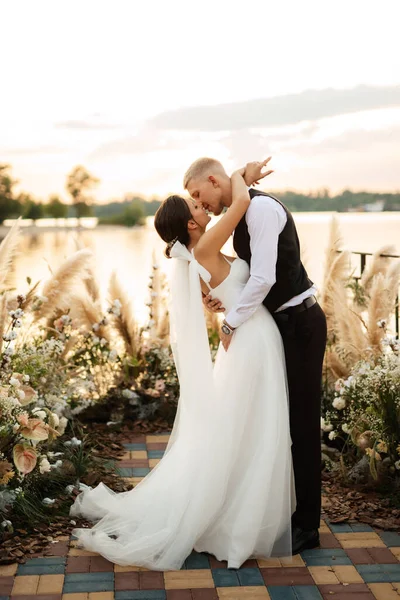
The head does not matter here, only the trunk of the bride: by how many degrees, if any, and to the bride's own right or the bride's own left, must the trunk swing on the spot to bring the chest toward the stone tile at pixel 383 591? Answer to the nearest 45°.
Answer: approximately 45° to the bride's own right

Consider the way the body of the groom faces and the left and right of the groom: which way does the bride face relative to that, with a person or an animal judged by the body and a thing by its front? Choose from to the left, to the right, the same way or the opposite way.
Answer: the opposite way

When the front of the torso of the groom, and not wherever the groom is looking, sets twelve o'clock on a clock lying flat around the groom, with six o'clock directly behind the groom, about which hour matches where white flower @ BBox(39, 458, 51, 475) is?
The white flower is roughly at 12 o'clock from the groom.

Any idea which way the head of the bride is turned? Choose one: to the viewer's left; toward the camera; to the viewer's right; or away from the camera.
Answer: to the viewer's right

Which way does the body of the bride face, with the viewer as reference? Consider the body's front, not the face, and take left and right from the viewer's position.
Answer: facing to the right of the viewer

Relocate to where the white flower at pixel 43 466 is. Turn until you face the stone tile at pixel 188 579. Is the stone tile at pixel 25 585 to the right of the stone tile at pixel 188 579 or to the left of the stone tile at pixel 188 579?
right

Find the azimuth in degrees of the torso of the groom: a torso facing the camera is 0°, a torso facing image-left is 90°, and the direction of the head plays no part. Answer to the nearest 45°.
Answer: approximately 90°

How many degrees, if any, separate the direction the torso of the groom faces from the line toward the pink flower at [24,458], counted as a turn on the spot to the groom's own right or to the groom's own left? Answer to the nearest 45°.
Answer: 0° — they already face it

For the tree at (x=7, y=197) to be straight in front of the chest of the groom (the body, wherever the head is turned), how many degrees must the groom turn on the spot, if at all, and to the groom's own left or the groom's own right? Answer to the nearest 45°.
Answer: approximately 45° to the groom's own right
